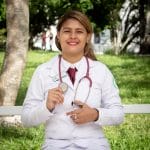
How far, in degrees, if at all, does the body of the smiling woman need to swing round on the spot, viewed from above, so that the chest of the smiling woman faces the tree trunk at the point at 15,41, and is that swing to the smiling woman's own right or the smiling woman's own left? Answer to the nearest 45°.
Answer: approximately 180°

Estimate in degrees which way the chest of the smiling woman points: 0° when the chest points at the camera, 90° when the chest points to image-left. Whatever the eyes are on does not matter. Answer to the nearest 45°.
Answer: approximately 0°
